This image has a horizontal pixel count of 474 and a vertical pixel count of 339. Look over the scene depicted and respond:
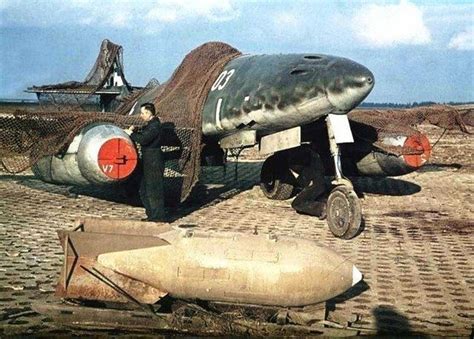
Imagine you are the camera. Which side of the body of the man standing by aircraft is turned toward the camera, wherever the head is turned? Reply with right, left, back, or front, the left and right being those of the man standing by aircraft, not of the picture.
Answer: left

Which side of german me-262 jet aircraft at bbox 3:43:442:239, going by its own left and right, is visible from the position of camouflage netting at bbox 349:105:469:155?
left

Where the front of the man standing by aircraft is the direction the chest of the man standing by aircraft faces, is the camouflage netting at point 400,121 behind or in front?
behind

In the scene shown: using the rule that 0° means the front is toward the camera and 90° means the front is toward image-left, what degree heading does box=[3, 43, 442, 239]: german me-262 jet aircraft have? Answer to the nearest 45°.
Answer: approximately 315°
